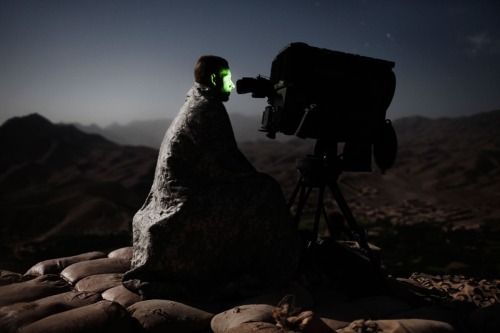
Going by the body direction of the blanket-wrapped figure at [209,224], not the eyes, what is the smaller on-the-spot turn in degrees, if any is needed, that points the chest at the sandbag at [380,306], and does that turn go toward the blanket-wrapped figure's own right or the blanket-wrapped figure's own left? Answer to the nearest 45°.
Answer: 0° — they already face it

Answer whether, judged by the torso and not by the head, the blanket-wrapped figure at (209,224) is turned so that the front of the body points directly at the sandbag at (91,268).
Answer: no

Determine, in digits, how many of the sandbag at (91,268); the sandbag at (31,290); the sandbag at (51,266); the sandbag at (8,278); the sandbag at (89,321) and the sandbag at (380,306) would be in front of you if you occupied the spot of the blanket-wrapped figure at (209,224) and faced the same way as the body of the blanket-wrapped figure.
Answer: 1

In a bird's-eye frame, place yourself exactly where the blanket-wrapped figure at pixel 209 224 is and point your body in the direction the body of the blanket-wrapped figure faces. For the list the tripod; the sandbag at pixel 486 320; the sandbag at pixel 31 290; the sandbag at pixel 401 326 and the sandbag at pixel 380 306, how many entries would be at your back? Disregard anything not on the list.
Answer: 1

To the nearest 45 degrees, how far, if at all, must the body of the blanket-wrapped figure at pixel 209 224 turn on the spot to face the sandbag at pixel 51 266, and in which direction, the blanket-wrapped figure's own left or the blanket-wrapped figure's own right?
approximately 135° to the blanket-wrapped figure's own left

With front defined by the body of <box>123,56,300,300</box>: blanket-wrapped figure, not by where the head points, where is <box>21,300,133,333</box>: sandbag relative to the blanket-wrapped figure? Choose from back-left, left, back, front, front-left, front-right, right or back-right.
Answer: back-right

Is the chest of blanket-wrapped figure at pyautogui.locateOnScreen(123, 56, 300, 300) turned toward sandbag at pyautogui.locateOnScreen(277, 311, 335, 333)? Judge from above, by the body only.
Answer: no

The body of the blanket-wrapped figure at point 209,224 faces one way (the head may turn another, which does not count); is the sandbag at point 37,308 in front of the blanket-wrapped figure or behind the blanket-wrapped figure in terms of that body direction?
behind

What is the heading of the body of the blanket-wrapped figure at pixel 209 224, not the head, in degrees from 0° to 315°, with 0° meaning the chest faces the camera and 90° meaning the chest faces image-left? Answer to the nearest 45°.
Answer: approximately 270°

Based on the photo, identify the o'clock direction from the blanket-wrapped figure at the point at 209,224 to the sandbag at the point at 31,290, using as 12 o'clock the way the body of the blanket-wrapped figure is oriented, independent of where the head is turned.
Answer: The sandbag is roughly at 6 o'clock from the blanket-wrapped figure.

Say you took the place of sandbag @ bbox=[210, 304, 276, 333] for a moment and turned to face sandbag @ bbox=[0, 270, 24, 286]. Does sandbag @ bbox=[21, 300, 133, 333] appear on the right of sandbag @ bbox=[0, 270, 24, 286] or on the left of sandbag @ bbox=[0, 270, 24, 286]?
left

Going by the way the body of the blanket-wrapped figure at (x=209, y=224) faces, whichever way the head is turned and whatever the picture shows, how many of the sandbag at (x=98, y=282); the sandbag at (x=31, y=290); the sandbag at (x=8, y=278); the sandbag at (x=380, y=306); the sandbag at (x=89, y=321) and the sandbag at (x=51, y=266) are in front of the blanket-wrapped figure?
1

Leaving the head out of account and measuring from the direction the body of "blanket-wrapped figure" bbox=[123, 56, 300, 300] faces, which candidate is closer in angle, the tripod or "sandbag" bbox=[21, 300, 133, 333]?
the tripod

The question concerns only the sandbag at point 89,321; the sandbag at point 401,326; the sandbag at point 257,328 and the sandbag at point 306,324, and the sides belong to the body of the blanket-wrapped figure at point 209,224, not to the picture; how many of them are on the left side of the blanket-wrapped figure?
0
